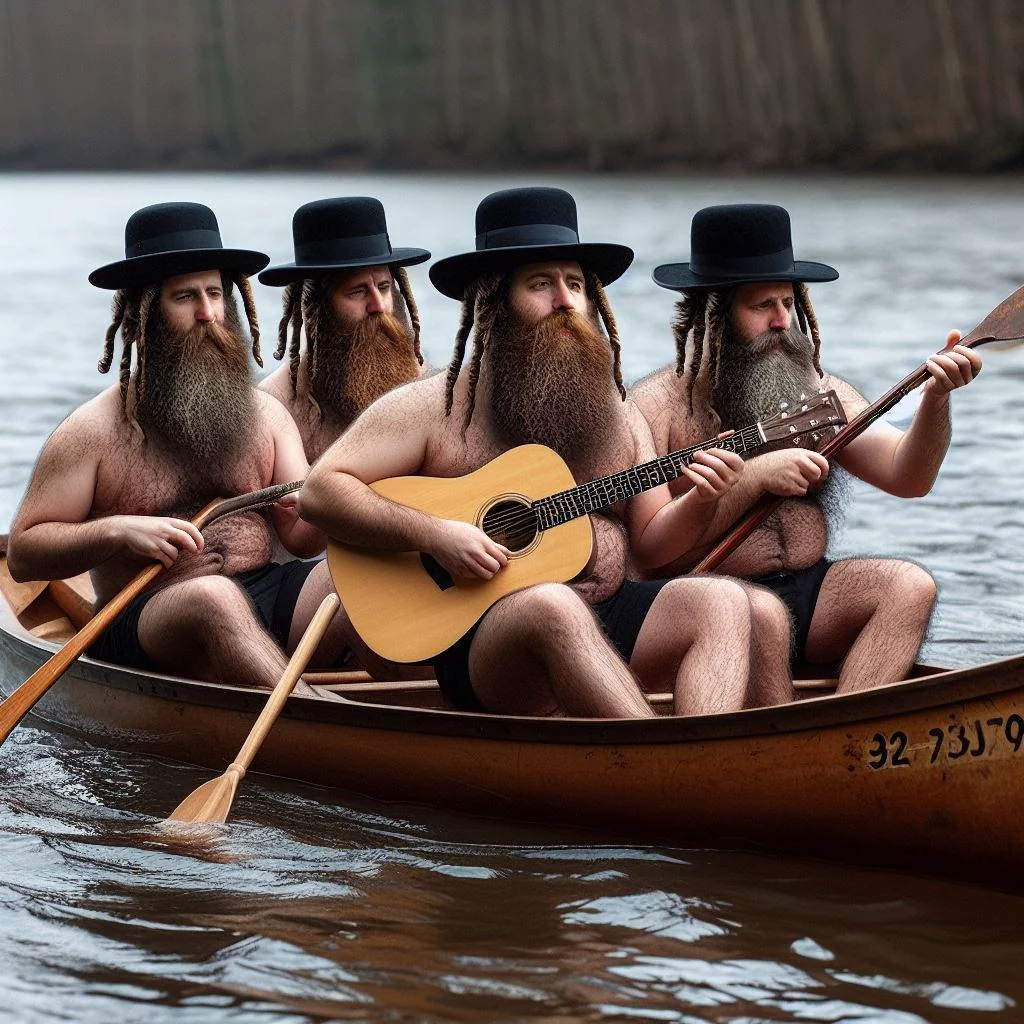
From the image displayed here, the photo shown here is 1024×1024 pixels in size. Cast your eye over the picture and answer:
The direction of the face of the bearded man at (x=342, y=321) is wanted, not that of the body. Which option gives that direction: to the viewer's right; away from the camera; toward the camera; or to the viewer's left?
toward the camera

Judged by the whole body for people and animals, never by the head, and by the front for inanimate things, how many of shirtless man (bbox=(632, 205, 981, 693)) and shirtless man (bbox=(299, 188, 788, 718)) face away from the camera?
0

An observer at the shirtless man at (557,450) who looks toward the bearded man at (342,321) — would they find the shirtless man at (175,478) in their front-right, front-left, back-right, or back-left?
front-left

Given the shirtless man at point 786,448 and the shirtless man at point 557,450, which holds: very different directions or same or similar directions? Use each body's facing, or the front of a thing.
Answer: same or similar directions

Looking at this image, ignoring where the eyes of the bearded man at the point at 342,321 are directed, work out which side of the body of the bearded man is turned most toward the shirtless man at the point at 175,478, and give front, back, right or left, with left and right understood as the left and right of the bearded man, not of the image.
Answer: right

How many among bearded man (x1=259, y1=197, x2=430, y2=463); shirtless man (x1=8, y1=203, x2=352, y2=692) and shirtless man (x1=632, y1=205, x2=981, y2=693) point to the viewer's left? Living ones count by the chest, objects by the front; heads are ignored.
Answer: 0

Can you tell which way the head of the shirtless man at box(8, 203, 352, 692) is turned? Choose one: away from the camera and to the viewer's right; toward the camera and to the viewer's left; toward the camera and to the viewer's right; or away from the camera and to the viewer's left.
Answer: toward the camera and to the viewer's right

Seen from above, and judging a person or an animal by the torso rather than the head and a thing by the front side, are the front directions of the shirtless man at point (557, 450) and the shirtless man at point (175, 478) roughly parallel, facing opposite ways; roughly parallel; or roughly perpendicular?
roughly parallel

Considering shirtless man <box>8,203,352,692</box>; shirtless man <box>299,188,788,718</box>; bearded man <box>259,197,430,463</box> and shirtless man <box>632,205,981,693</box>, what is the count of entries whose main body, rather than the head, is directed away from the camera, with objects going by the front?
0

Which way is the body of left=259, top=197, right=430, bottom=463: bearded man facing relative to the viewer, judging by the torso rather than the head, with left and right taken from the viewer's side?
facing the viewer and to the right of the viewer

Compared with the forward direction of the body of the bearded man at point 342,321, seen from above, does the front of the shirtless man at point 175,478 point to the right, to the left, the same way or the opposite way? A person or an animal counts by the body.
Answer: the same way

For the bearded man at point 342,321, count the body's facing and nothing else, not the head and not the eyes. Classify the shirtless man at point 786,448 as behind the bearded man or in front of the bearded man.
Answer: in front

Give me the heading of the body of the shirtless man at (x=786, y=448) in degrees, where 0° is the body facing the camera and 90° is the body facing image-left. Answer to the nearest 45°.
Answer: approximately 315°

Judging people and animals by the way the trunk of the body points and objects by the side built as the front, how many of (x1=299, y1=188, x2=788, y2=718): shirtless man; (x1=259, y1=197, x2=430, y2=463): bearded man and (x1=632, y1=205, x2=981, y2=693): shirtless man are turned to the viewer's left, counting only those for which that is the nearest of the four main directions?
0
